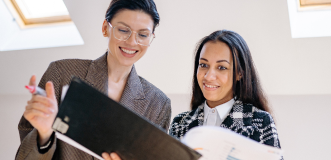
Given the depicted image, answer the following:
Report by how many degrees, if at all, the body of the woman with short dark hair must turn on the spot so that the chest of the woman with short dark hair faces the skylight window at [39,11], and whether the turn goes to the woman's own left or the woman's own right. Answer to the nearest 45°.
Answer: approximately 180°

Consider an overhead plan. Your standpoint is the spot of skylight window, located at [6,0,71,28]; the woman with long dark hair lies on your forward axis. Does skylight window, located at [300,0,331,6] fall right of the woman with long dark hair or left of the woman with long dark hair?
left

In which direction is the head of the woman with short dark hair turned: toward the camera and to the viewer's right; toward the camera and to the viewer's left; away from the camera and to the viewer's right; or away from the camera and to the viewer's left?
toward the camera and to the viewer's right

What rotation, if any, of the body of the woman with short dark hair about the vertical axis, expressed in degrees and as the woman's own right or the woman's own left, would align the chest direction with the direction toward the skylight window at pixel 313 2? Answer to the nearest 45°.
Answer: approximately 135° to the woman's own left

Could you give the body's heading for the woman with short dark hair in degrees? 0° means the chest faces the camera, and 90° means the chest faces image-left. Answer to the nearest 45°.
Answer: approximately 0°

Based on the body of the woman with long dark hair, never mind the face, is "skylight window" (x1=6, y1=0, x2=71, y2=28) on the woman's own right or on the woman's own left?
on the woman's own right

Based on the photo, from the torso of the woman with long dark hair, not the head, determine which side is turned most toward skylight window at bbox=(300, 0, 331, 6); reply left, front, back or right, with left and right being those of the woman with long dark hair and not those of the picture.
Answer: back

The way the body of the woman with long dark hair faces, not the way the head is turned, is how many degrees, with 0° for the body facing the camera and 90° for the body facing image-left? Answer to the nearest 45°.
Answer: approximately 45°
